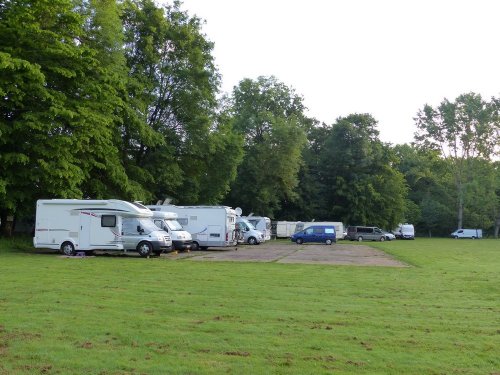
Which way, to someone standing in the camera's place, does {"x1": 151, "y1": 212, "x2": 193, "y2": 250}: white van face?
facing the viewer and to the right of the viewer

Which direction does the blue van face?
to the viewer's left

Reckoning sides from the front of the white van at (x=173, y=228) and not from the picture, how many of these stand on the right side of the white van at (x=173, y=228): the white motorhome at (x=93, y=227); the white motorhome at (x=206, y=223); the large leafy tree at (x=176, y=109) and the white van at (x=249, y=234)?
1

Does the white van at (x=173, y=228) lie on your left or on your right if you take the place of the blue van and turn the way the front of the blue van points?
on your left

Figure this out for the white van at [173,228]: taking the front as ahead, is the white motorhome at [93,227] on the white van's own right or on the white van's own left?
on the white van's own right

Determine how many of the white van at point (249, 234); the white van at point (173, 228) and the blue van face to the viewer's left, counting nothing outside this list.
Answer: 1

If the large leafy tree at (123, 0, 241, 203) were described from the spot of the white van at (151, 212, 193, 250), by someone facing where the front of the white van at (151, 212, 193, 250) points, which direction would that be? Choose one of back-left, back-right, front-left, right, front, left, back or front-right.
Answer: back-left

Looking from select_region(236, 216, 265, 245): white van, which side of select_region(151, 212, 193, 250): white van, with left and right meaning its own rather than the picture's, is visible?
left

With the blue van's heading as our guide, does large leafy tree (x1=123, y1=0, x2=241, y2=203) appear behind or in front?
in front

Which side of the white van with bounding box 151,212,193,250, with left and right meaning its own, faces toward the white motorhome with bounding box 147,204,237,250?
left

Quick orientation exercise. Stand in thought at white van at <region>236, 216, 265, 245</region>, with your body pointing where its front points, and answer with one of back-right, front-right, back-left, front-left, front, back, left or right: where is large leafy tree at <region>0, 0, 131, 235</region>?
right

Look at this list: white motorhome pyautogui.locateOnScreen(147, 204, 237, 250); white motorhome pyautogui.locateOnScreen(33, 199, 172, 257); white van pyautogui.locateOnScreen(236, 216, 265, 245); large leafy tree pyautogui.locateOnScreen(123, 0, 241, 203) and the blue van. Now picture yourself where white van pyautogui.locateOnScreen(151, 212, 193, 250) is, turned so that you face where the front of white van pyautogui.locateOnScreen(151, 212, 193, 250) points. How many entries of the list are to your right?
1

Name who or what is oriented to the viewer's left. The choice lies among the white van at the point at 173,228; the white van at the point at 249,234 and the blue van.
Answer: the blue van

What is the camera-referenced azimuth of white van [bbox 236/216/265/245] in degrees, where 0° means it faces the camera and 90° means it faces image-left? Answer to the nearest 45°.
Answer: approximately 315°

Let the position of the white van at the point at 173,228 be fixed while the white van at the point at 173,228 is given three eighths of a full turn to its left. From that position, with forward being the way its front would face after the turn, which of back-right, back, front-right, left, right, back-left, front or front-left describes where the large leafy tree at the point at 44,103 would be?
left
